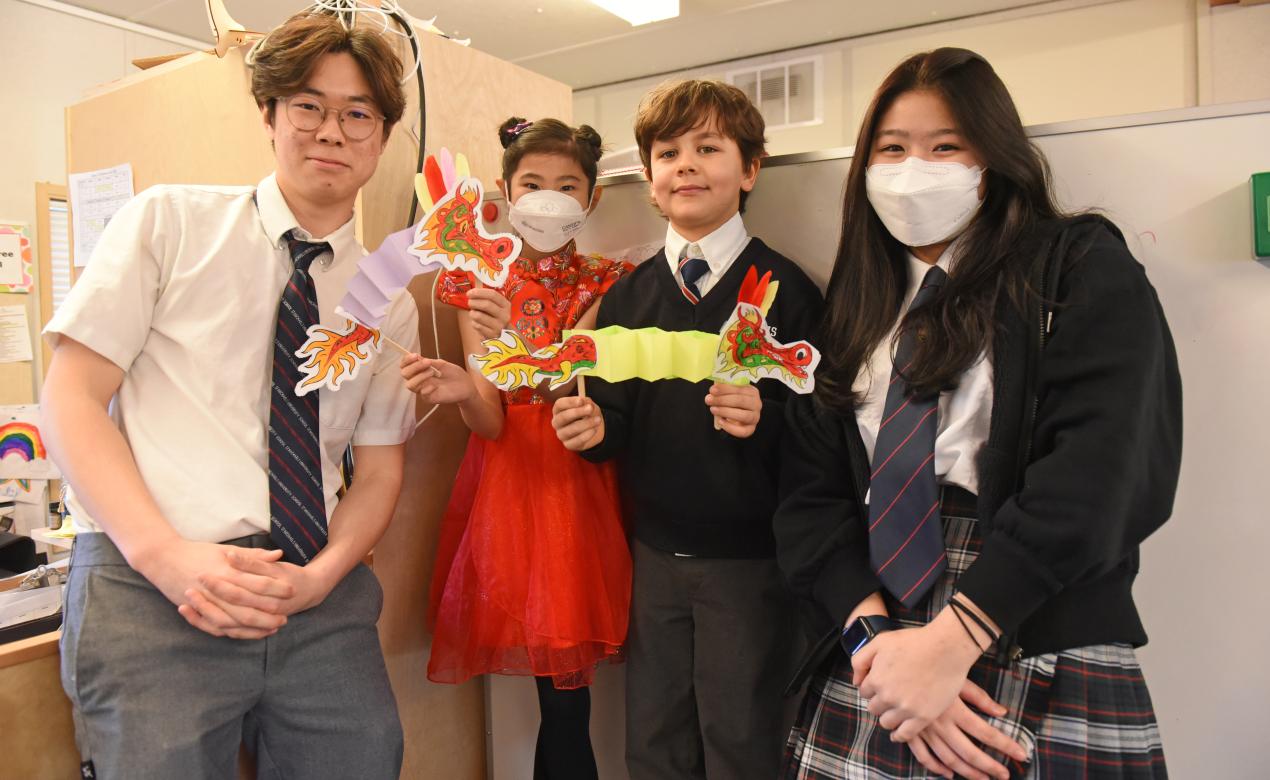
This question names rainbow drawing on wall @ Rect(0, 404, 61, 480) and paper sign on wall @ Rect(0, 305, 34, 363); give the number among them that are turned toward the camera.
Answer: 2

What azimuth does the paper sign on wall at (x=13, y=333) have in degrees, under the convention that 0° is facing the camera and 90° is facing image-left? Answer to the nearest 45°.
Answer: approximately 0°

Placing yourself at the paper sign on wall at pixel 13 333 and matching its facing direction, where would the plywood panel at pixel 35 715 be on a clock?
The plywood panel is roughly at 12 o'clock from the paper sign on wall.
